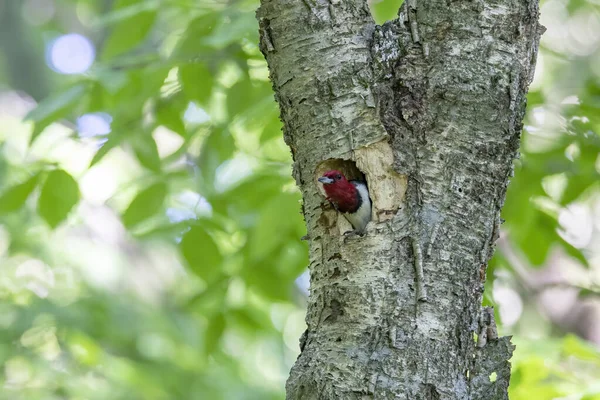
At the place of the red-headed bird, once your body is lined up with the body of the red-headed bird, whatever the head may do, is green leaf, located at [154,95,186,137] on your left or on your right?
on your right

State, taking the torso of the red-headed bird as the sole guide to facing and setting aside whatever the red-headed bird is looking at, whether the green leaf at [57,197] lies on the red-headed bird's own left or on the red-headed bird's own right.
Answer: on the red-headed bird's own right

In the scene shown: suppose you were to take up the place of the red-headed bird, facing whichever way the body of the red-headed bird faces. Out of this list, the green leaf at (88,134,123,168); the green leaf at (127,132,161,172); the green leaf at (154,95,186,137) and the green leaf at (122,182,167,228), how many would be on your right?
4

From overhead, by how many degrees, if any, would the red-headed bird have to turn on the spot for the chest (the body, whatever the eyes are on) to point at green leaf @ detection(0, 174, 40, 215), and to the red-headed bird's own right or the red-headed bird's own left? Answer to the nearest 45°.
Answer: approximately 90° to the red-headed bird's own right

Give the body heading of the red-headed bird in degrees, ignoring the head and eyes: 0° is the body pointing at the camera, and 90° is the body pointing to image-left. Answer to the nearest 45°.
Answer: approximately 45°
